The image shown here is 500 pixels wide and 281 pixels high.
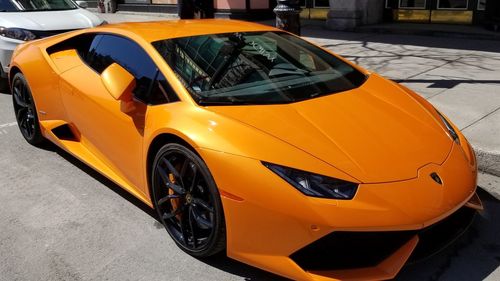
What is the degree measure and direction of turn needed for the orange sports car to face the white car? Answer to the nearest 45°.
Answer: approximately 180°

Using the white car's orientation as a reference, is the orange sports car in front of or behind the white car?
in front

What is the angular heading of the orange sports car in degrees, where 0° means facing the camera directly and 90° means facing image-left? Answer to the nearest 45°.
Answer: approximately 315°
